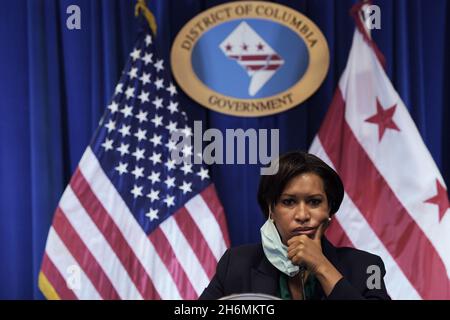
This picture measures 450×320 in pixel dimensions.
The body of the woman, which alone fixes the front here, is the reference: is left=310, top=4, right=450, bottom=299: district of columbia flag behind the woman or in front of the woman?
behind

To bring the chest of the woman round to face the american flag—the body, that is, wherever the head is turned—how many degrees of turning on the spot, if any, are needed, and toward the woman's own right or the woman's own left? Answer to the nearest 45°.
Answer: approximately 135° to the woman's own right

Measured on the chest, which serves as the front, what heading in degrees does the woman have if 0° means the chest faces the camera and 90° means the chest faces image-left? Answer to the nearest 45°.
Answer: approximately 0°
